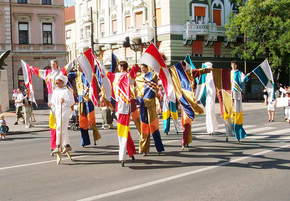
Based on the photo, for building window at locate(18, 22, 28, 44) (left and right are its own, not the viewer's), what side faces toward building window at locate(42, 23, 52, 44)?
left

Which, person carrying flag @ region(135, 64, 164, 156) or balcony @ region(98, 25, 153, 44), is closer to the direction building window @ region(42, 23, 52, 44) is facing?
the person carrying flag

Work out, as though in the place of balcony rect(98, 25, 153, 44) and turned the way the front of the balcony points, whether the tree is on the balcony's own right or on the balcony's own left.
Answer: on the balcony's own left

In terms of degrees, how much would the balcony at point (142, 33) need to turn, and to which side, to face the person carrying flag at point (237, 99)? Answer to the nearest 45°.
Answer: approximately 45° to its left

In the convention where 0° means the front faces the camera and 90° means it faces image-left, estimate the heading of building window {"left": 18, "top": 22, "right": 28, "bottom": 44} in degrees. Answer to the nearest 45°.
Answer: approximately 0°

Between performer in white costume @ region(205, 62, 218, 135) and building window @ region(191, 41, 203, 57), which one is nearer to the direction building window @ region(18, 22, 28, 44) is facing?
the performer in white costume

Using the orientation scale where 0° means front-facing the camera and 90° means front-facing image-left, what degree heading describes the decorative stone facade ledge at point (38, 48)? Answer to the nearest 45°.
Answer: approximately 0°

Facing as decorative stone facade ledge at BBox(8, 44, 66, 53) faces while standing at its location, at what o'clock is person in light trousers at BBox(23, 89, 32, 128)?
The person in light trousers is roughly at 12 o'clock from the decorative stone facade ledge.
